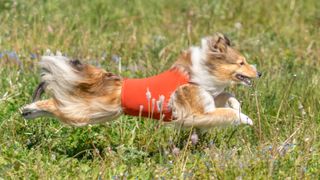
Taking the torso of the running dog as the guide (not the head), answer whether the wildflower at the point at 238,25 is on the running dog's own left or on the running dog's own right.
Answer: on the running dog's own left

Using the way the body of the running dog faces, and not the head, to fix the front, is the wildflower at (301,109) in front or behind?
in front

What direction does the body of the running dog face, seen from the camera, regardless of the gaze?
to the viewer's right
